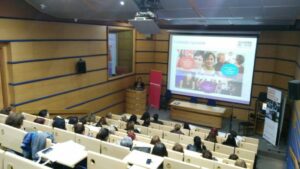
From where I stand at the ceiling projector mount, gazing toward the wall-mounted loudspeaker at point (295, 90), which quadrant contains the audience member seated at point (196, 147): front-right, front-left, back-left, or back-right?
front-right

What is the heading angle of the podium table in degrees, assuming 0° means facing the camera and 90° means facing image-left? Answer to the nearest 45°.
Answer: approximately 45°

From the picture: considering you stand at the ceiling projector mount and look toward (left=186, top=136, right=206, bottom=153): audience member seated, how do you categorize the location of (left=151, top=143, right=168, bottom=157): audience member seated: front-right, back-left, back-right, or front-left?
front-right

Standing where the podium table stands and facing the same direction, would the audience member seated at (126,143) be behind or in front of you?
in front

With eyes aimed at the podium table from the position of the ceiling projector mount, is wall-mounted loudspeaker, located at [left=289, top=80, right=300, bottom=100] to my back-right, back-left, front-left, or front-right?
front-right

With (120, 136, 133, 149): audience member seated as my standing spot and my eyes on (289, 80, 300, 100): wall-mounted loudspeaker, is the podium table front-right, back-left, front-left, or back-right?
front-left

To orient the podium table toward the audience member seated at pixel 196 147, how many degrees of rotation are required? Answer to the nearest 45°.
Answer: approximately 45° to its left

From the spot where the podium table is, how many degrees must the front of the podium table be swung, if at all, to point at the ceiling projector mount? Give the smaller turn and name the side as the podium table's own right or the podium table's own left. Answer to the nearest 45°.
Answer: approximately 45° to the podium table's own left

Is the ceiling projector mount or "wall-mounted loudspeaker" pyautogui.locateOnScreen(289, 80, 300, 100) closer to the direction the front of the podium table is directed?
the ceiling projector mount

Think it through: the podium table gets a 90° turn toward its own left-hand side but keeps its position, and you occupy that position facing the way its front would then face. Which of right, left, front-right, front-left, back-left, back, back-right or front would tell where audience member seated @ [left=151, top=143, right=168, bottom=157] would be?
front-right
